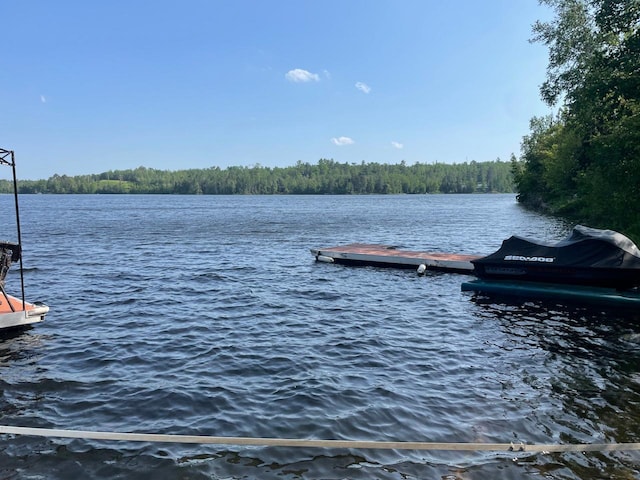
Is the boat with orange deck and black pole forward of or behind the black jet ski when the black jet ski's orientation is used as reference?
behind

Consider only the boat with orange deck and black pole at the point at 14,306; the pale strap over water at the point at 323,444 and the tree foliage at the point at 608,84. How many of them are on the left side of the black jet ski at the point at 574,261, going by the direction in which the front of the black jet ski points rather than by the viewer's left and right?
1

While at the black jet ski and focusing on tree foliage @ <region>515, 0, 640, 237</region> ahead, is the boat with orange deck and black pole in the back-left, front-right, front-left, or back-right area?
back-left

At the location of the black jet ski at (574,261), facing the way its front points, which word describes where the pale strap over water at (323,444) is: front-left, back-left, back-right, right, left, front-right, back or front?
right

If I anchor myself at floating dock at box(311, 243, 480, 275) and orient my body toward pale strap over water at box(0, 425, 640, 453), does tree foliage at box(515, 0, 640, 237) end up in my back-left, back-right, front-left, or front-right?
back-left

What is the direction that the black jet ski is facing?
to the viewer's right

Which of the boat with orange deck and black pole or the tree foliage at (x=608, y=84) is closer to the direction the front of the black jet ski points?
the tree foliage

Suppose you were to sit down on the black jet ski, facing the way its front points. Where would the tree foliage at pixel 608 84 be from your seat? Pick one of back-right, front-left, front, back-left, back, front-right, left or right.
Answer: left
